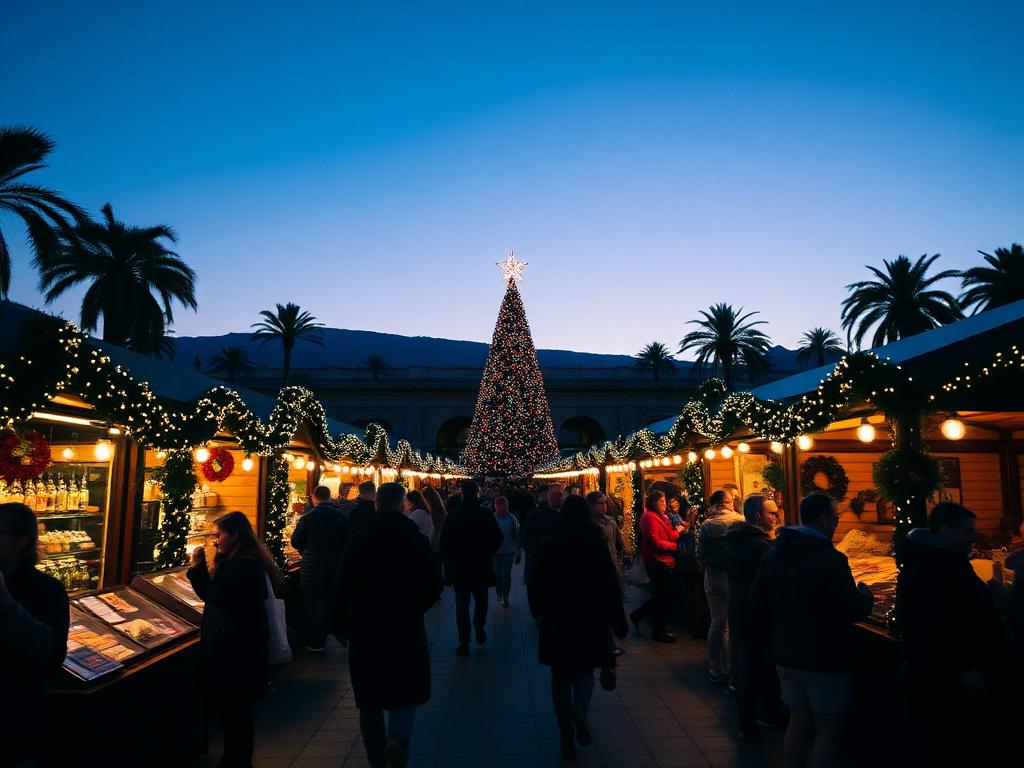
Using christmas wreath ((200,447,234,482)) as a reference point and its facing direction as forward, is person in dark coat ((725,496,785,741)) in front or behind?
in front

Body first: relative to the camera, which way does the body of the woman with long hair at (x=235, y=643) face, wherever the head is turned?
to the viewer's left

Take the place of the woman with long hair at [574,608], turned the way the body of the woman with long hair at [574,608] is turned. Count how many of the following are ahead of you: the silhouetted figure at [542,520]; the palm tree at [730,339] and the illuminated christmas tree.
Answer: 3

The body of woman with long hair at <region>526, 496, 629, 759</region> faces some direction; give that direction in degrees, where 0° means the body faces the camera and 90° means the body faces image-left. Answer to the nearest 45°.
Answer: approximately 180°

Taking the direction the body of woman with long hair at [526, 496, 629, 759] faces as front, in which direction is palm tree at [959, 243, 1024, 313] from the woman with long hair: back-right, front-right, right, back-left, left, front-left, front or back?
front-right

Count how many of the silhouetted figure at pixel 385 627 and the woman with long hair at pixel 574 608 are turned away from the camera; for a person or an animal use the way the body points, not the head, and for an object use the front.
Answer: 2

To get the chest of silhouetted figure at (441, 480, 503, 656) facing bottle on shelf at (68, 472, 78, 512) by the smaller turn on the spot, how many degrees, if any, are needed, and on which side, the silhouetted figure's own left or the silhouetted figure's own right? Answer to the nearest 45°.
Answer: approximately 90° to the silhouetted figure's own left

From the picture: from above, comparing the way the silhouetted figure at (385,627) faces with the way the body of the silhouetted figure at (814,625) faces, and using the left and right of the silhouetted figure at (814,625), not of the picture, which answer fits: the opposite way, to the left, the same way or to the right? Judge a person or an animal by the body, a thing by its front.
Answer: to the left

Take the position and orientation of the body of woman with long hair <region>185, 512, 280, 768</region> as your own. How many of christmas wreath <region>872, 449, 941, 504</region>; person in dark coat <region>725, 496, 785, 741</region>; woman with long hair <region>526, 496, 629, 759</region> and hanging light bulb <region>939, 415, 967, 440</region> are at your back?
4

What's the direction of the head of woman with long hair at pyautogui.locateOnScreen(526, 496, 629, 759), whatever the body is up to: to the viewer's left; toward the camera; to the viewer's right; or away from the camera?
away from the camera

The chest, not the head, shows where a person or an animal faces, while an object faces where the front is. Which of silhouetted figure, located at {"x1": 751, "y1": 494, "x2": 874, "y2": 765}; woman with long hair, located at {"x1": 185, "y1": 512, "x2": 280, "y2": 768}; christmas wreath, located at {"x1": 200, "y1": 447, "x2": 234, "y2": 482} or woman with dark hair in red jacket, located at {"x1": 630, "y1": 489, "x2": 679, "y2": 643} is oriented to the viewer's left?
woman with long hair, located at {"x1": 185, "y1": 512, "x2": 280, "y2": 768}

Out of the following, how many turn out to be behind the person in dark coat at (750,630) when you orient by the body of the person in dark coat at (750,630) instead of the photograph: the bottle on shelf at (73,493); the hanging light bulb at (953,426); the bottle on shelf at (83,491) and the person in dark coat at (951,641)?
2
